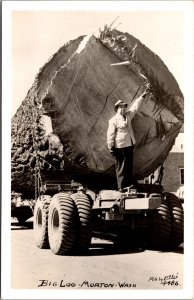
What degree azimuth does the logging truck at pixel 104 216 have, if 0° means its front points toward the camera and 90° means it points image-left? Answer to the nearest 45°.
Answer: approximately 135°
